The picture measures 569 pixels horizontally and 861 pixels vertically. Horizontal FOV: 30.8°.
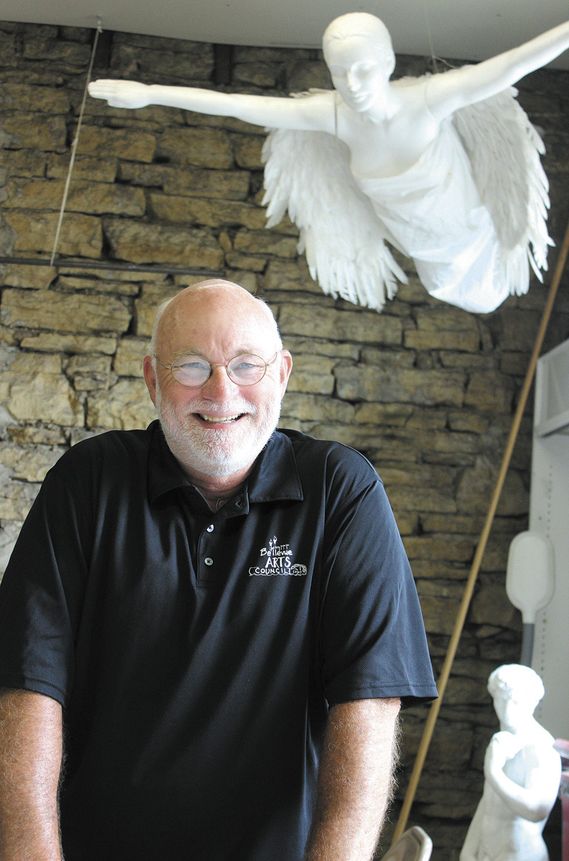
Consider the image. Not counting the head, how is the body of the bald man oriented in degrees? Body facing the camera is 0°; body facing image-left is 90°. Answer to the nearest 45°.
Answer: approximately 0°

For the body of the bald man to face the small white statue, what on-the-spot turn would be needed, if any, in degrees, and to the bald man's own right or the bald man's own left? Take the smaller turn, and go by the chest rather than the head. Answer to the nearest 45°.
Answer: approximately 135° to the bald man's own left

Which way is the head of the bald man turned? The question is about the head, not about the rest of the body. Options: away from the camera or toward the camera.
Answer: toward the camera

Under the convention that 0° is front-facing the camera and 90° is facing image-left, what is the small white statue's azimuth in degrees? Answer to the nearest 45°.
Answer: approximately 45°

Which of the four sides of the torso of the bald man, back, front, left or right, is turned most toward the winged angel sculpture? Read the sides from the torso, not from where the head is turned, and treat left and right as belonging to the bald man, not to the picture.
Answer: back

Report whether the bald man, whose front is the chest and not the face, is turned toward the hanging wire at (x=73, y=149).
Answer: no

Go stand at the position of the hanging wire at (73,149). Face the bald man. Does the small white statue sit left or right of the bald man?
left

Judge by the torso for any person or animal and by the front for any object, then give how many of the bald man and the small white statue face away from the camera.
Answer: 0

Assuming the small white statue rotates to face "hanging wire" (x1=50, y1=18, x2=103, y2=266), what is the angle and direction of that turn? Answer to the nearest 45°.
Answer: approximately 45° to its right

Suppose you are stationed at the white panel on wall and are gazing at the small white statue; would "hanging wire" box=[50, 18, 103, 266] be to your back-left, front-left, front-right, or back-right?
front-right

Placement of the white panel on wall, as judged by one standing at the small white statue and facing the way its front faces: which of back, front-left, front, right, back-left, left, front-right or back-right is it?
back-right

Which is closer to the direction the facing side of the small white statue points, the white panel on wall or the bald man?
the bald man

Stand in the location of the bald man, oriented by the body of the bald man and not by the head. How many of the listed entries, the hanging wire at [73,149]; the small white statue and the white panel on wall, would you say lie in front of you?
0
